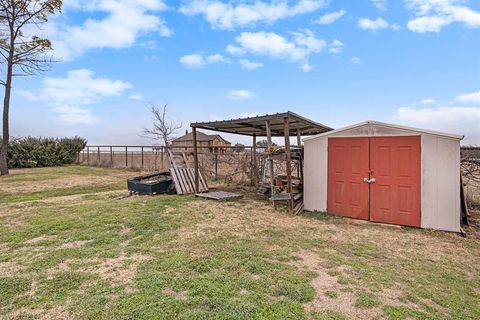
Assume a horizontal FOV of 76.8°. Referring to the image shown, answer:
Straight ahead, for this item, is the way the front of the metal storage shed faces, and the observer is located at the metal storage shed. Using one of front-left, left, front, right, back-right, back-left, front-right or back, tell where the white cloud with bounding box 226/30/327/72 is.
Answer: back-right

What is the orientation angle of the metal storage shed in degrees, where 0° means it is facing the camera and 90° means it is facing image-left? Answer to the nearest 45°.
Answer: approximately 0°

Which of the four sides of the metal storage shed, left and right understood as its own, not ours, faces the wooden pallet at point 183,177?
right

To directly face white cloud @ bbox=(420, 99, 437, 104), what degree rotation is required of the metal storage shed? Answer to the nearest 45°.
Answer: approximately 180°

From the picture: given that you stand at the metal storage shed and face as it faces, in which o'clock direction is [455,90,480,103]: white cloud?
The white cloud is roughly at 7 o'clock from the metal storage shed.

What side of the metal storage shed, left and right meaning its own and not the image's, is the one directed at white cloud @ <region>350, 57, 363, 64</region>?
back

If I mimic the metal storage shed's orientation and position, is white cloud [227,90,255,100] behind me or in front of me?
behind

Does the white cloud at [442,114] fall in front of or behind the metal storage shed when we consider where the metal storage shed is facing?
behind
